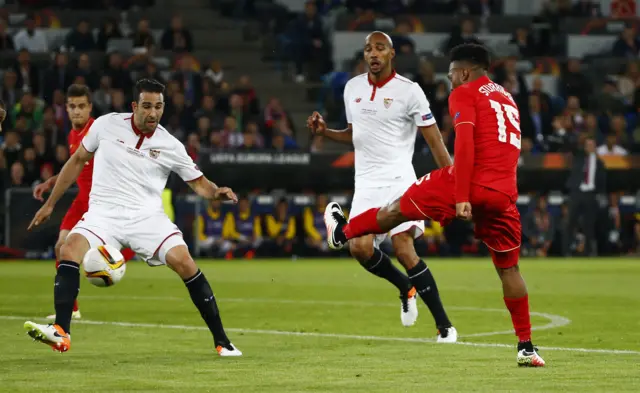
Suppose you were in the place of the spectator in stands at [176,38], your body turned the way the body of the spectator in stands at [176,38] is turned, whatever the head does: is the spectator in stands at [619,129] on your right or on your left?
on your left

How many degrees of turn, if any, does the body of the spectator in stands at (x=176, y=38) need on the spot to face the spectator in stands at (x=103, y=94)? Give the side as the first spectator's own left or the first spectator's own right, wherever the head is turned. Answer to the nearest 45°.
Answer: approximately 45° to the first spectator's own right

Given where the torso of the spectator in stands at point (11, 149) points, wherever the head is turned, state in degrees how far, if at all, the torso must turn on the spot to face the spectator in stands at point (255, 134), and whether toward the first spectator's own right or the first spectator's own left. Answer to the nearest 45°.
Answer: approximately 90° to the first spectator's own left

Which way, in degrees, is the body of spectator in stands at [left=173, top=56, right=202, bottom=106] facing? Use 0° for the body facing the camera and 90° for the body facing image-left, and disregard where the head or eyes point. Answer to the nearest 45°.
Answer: approximately 0°

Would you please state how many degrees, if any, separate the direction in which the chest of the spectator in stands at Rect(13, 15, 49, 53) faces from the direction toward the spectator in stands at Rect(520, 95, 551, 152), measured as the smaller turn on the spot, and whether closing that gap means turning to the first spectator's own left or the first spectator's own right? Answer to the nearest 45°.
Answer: approximately 90° to the first spectator's own left

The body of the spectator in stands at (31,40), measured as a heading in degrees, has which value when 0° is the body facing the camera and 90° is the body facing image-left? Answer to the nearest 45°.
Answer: approximately 0°

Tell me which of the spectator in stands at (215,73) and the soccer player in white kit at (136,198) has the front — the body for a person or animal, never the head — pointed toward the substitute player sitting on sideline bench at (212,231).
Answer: the spectator in stands at (215,73)

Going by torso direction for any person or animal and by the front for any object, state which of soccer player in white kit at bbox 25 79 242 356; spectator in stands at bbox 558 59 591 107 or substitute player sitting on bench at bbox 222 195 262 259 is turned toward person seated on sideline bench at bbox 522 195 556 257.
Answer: spectator in stands at bbox 558 59 591 107

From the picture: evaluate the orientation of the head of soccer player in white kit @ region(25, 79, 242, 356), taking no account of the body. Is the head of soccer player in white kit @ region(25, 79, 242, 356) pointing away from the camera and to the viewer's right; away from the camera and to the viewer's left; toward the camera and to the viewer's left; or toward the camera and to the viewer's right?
toward the camera and to the viewer's right
